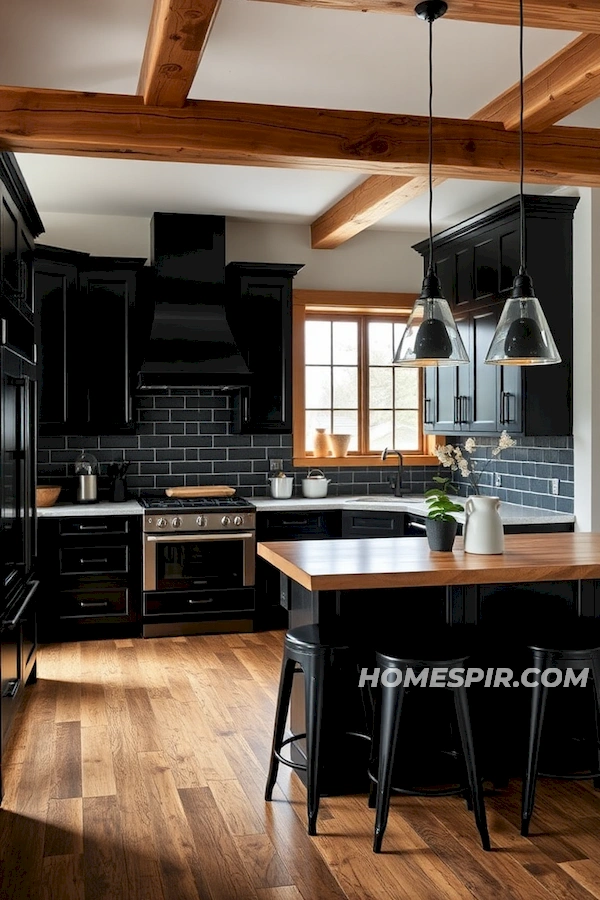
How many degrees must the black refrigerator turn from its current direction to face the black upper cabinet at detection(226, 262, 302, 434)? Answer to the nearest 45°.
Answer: approximately 45° to its left

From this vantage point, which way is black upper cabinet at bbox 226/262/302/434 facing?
toward the camera

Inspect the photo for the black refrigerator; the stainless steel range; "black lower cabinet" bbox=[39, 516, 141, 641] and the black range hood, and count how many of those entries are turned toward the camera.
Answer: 3

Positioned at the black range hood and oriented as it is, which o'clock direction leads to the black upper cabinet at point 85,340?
The black upper cabinet is roughly at 3 o'clock from the black range hood.

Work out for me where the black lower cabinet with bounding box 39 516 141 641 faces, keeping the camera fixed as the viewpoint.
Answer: facing the viewer

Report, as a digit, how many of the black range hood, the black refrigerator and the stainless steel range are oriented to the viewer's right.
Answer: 1

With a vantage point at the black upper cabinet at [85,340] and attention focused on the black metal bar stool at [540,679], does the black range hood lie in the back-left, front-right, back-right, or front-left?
front-left

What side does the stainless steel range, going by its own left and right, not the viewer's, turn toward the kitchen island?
front

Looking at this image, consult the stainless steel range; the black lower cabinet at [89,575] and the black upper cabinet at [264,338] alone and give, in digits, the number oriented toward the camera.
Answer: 3

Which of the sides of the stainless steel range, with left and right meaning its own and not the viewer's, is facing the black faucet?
left

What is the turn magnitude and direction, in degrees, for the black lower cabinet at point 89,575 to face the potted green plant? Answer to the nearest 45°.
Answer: approximately 45° to its left

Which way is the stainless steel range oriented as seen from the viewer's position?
toward the camera

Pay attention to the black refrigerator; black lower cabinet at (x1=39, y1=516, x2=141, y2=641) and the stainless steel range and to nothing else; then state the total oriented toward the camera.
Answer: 2

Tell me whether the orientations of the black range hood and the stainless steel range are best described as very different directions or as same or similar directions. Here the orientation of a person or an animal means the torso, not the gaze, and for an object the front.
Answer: same or similar directions

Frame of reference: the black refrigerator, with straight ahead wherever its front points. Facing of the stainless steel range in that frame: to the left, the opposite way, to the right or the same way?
to the right

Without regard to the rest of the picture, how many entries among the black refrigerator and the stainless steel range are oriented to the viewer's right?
1

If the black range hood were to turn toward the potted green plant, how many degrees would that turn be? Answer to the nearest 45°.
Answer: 0° — it already faces it

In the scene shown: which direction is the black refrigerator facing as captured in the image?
to the viewer's right

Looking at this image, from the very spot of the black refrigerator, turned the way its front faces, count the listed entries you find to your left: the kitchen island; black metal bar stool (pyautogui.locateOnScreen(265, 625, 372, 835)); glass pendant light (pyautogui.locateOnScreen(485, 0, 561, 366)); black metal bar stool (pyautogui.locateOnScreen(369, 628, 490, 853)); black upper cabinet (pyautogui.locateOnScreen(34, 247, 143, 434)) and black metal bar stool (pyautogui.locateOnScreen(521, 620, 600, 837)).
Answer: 1
